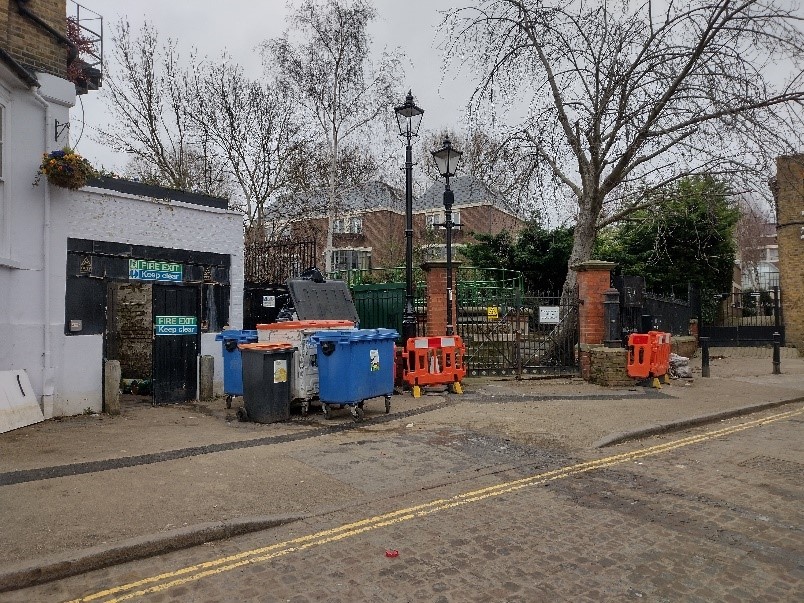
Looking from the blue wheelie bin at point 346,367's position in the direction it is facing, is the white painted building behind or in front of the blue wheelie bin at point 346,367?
behind

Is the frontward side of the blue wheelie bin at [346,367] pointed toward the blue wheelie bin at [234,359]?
no

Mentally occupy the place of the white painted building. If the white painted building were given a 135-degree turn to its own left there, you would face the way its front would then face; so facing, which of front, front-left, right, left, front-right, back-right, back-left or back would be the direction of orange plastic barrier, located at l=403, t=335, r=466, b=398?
right

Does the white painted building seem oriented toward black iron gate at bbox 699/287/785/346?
no

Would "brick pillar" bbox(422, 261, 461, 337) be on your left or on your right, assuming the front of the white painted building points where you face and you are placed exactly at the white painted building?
on your left

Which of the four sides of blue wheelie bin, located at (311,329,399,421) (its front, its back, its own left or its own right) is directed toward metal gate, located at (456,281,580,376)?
left

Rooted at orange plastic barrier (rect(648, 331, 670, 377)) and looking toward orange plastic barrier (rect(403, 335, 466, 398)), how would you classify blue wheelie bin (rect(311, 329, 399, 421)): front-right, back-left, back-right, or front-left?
front-left

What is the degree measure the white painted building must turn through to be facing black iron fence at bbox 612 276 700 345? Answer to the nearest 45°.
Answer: approximately 45° to its left

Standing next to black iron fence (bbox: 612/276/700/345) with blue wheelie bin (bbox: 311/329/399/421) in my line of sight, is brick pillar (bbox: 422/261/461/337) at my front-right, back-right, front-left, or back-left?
front-right

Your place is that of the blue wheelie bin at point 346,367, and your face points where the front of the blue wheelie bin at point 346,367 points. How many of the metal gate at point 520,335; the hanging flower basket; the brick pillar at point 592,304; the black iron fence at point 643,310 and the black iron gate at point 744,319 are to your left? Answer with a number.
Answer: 4

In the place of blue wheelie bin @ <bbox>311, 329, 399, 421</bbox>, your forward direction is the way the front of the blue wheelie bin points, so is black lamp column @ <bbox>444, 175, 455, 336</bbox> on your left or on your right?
on your left

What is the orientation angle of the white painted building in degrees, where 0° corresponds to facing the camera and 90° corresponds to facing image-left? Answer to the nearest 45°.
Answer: approximately 315°

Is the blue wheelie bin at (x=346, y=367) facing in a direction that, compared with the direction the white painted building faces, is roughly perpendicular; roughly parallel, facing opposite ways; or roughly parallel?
roughly parallel

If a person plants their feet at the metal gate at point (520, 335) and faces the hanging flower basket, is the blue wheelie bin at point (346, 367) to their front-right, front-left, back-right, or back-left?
front-left

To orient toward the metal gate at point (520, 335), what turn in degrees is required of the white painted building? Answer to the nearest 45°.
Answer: approximately 45° to its left

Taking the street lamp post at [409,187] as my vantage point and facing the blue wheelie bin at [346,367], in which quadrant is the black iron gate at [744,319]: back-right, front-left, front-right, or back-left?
back-left

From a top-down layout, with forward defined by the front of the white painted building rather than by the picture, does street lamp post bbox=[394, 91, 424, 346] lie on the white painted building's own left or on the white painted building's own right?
on the white painted building's own left

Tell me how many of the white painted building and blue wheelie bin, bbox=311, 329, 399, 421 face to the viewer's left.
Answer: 0

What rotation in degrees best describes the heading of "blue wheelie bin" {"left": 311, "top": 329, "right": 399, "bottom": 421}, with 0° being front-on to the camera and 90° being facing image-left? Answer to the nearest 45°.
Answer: approximately 315°
